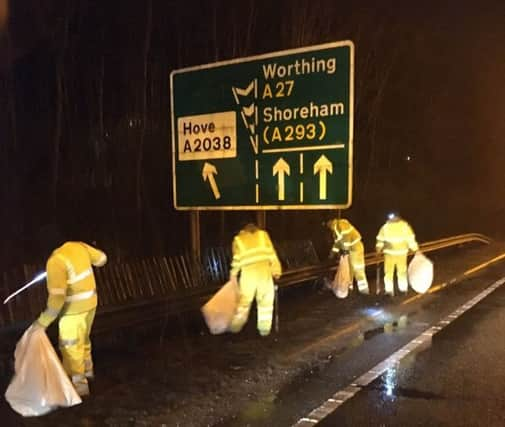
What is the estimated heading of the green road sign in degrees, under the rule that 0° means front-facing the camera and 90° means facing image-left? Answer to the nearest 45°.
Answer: approximately 45°

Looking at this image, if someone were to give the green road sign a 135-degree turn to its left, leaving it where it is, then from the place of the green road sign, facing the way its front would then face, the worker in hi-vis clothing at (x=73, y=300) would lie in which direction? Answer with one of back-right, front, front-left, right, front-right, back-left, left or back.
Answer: back-right

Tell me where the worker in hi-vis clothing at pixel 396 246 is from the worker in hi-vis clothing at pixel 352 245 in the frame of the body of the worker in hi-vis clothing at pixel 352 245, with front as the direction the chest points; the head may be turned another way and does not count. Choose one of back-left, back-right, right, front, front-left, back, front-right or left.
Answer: back
